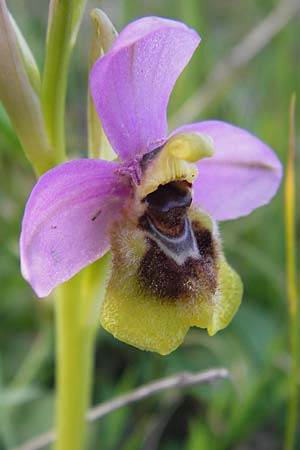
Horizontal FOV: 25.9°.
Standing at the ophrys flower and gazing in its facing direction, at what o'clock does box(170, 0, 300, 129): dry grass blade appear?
The dry grass blade is roughly at 8 o'clock from the ophrys flower.

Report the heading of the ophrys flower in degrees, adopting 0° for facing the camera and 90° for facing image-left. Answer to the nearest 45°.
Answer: approximately 315°
